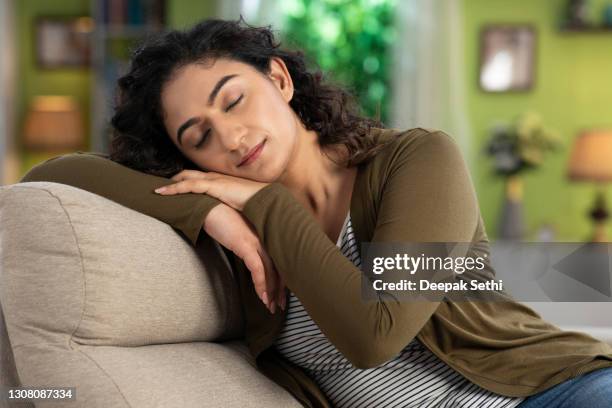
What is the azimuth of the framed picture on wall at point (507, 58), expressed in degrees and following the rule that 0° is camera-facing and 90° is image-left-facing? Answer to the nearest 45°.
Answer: approximately 0°

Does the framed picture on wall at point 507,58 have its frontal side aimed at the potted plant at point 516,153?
yes

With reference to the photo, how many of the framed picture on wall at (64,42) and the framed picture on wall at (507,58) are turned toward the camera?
2

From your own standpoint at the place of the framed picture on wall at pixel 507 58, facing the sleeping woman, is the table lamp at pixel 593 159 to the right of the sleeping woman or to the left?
left

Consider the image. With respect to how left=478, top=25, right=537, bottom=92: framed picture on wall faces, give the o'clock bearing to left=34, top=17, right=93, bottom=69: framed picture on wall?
left=34, top=17, right=93, bottom=69: framed picture on wall is roughly at 3 o'clock from left=478, top=25, right=537, bottom=92: framed picture on wall.

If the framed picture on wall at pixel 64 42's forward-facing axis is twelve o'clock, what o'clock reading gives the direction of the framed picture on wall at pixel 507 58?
the framed picture on wall at pixel 507 58 is roughly at 10 o'clock from the framed picture on wall at pixel 64 42.

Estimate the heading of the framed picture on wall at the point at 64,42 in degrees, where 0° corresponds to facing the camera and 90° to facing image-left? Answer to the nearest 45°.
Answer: approximately 0°
